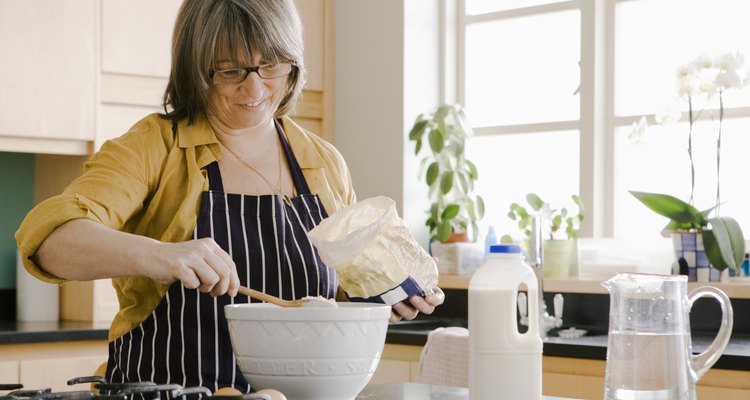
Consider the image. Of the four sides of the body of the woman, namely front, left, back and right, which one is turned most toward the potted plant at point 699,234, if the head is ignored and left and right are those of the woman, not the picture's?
left

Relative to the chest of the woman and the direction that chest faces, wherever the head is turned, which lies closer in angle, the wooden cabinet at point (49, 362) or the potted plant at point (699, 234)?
the potted plant

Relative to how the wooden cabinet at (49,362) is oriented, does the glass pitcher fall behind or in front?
in front

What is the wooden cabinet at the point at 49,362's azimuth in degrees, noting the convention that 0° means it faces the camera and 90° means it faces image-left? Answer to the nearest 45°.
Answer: approximately 0°

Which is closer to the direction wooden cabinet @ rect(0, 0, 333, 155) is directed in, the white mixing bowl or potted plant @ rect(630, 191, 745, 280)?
the white mixing bowl

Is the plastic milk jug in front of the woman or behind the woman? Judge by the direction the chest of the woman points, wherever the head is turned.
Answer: in front

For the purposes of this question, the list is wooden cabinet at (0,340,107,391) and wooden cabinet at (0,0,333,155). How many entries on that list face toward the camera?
2

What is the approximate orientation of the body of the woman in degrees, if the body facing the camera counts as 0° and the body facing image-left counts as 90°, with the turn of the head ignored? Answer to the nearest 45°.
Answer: approximately 315°

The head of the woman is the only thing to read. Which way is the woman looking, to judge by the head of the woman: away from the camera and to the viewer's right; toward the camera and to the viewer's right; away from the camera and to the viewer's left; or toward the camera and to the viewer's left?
toward the camera and to the viewer's right
